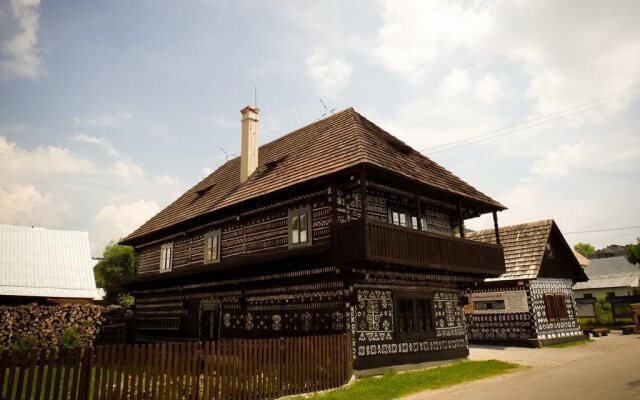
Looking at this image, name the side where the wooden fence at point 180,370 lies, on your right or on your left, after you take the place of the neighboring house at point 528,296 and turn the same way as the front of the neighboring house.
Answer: on your right

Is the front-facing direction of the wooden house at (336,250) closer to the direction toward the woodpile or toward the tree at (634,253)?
the tree

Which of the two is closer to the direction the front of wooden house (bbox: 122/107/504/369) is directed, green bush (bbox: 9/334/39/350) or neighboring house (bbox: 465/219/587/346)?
the neighboring house

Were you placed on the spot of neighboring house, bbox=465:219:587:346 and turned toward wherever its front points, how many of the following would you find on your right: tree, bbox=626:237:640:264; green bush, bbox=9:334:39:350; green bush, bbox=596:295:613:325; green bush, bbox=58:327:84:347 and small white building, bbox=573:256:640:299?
2

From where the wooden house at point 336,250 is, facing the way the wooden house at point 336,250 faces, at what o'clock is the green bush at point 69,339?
The green bush is roughly at 5 o'clock from the wooden house.

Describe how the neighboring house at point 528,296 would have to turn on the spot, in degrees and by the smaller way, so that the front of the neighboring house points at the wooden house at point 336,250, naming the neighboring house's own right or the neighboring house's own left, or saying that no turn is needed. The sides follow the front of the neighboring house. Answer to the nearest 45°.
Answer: approximately 90° to the neighboring house's own right

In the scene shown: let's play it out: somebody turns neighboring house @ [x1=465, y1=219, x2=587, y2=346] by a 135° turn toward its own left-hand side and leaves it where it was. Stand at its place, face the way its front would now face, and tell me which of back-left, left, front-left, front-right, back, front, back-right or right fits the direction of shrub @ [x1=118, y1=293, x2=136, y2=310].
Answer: left

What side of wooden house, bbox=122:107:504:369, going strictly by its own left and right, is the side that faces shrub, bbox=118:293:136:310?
back

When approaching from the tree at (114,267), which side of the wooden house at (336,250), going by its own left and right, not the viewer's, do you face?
back

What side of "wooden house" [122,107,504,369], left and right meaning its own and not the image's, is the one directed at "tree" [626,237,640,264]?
left

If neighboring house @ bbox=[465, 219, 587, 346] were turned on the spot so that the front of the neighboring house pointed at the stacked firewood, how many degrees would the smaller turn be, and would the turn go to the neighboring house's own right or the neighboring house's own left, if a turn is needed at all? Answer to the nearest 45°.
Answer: approximately 90° to the neighboring house's own right

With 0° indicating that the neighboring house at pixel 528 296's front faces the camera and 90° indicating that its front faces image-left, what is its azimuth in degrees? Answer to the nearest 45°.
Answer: approximately 315°

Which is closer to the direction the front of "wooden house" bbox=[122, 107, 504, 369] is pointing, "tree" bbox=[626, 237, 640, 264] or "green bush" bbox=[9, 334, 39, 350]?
the tree

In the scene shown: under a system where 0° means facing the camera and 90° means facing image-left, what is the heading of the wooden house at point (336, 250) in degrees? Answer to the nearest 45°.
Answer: approximately 315°
